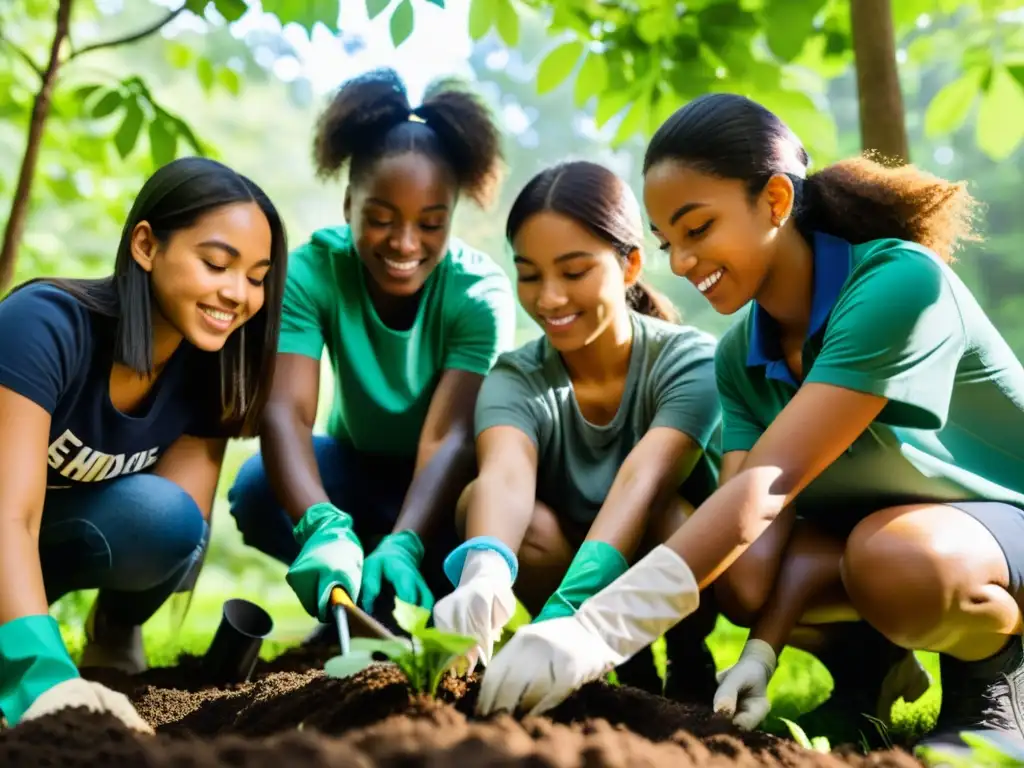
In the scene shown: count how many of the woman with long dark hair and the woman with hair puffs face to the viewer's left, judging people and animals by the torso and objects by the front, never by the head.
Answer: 0

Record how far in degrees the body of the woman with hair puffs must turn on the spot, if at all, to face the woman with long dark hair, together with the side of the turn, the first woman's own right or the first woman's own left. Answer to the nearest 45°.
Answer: approximately 45° to the first woman's own right

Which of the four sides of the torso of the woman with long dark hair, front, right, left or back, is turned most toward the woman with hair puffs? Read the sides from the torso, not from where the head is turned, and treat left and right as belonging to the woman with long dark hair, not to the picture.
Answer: left

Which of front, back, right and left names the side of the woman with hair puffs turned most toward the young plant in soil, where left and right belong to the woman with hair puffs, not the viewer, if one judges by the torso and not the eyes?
front

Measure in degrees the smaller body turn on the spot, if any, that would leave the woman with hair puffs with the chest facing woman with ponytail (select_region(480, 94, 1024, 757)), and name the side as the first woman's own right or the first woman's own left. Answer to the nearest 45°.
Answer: approximately 45° to the first woman's own left

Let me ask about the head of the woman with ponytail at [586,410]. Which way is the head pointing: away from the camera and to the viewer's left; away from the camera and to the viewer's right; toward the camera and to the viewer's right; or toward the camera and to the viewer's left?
toward the camera and to the viewer's left

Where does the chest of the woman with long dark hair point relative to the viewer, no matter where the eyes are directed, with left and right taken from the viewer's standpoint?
facing the viewer and to the right of the viewer

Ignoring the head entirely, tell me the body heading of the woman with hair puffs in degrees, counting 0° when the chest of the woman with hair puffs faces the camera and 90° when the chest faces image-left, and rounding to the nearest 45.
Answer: approximately 0°

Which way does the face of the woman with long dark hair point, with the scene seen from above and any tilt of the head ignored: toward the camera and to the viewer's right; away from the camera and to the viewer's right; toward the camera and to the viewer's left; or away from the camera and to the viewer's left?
toward the camera and to the viewer's right
